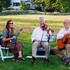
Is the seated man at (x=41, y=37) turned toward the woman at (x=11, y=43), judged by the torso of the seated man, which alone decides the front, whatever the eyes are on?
no

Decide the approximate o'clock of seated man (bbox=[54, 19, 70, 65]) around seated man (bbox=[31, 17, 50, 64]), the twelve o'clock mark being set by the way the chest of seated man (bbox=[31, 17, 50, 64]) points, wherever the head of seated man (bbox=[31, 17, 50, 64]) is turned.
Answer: seated man (bbox=[54, 19, 70, 65]) is roughly at 9 o'clock from seated man (bbox=[31, 17, 50, 64]).

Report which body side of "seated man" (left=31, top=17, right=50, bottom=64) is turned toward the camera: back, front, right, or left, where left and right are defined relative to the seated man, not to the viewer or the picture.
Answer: front

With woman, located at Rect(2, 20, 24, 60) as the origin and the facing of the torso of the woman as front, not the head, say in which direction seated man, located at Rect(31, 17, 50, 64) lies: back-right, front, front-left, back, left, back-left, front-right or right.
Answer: front-left

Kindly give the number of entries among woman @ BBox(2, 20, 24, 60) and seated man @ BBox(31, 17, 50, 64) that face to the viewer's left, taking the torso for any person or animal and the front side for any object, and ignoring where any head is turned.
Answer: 0

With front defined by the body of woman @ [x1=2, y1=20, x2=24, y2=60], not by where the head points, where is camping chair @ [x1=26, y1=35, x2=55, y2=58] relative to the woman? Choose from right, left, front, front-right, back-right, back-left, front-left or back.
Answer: front-left
